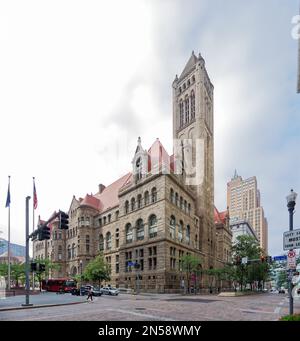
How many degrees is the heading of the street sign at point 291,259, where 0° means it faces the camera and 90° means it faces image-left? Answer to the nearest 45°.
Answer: approximately 0°
